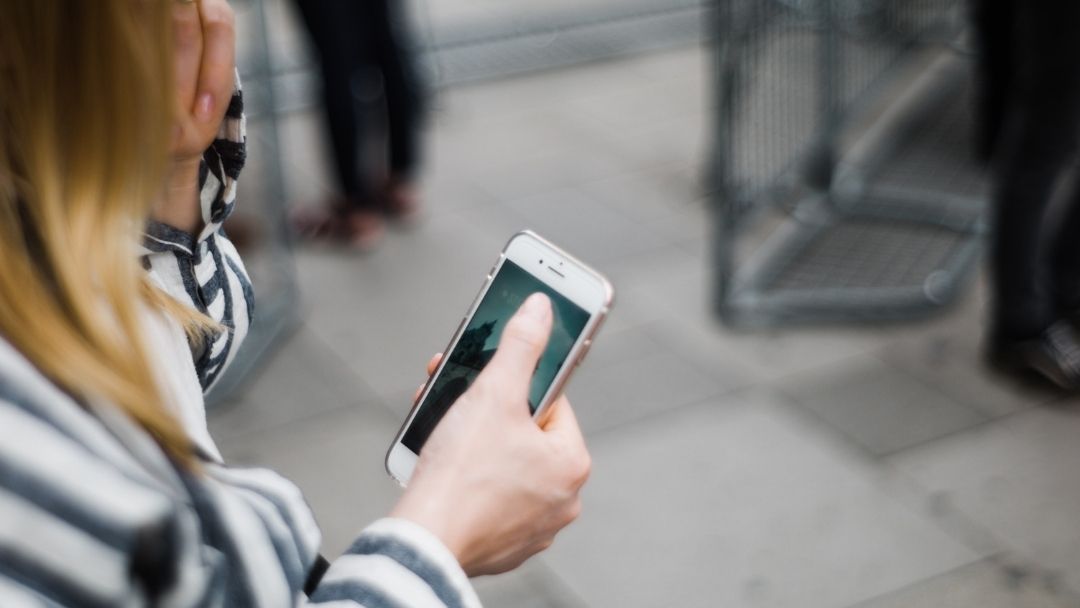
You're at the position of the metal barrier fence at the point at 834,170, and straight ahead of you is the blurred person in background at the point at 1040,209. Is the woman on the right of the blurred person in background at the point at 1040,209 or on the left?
right

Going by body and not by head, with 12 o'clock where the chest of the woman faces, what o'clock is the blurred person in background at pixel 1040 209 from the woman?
The blurred person in background is roughly at 12 o'clock from the woman.

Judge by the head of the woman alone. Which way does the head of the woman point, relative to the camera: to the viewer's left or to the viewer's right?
to the viewer's right

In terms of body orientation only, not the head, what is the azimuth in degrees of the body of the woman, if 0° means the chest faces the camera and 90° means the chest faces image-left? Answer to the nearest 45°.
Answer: approximately 225°
